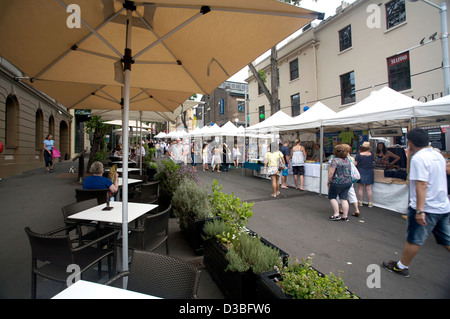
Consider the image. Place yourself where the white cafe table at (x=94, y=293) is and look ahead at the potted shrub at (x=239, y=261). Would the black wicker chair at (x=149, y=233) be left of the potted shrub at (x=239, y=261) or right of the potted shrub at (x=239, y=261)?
left

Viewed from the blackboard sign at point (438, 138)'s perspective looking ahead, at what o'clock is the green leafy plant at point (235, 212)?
The green leafy plant is roughly at 11 o'clock from the blackboard sign.

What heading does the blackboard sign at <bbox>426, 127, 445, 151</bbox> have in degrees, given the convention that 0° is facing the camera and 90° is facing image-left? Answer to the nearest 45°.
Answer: approximately 45°

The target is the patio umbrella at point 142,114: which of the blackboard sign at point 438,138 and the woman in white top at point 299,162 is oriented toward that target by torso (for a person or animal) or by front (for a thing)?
the blackboard sign

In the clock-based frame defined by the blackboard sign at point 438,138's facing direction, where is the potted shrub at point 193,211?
The potted shrub is roughly at 11 o'clock from the blackboard sign.
